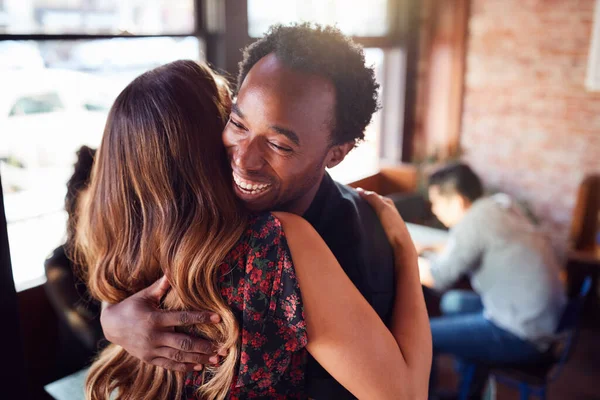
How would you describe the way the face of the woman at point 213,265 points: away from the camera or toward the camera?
away from the camera

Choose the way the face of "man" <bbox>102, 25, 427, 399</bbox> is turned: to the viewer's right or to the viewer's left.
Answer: to the viewer's left

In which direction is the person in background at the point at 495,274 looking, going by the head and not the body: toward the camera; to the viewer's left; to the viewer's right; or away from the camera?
to the viewer's left

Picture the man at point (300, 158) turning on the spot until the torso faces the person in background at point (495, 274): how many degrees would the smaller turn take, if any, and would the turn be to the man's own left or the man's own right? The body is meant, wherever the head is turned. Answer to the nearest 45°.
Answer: approximately 180°

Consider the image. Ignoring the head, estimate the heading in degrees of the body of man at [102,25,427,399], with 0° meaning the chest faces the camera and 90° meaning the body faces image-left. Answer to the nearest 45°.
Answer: approximately 45°
